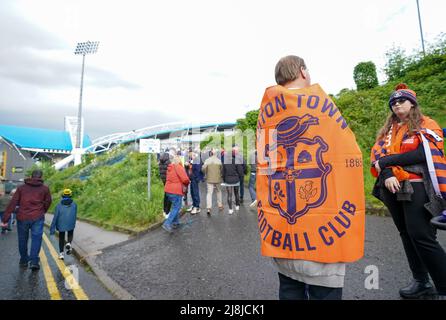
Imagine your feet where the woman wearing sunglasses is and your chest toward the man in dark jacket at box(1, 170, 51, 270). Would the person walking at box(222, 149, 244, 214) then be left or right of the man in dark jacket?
right

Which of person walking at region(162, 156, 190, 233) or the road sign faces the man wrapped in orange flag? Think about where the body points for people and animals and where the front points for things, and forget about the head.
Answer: the road sign

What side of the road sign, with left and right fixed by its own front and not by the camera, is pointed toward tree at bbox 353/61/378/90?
left

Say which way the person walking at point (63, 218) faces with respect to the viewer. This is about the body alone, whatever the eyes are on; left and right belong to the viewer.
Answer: facing away from the viewer

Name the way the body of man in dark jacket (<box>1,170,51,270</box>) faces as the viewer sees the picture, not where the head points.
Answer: away from the camera

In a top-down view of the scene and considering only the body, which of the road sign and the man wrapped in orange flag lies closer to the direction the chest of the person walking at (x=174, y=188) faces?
the road sign

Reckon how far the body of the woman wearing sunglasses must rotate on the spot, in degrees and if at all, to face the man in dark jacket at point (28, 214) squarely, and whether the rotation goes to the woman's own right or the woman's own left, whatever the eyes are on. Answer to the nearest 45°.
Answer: approximately 45° to the woman's own right

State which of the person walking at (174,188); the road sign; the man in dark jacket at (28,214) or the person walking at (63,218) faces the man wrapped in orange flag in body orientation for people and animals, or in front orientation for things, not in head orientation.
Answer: the road sign

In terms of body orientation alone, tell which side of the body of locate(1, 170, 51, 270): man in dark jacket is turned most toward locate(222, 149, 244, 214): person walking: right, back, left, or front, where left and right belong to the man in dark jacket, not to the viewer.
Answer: right

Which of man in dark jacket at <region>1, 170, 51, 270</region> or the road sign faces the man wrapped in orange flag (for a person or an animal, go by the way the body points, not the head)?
the road sign

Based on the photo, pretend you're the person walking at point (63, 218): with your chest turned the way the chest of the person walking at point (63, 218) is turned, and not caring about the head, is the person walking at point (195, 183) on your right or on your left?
on your right

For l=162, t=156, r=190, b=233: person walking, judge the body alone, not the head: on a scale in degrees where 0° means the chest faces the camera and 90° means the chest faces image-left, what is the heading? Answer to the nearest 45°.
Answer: approximately 225°

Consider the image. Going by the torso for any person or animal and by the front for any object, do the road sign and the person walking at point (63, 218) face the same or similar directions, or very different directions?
very different directions
